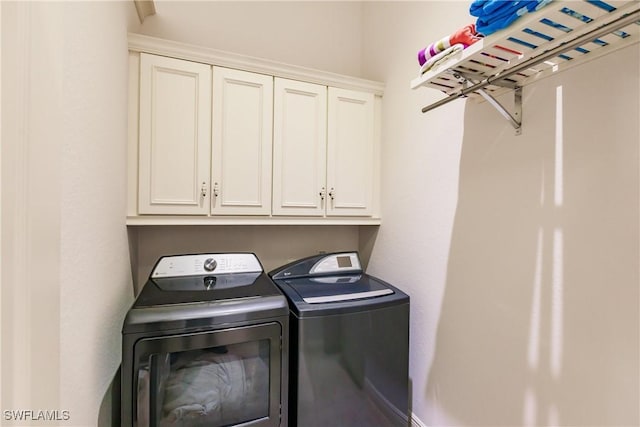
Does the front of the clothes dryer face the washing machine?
no

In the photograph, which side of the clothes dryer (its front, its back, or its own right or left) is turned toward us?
front

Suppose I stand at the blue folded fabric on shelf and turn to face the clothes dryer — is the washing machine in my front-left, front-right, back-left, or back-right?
front-right

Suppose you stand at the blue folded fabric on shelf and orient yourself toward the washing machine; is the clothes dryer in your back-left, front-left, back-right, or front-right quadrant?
front-left
